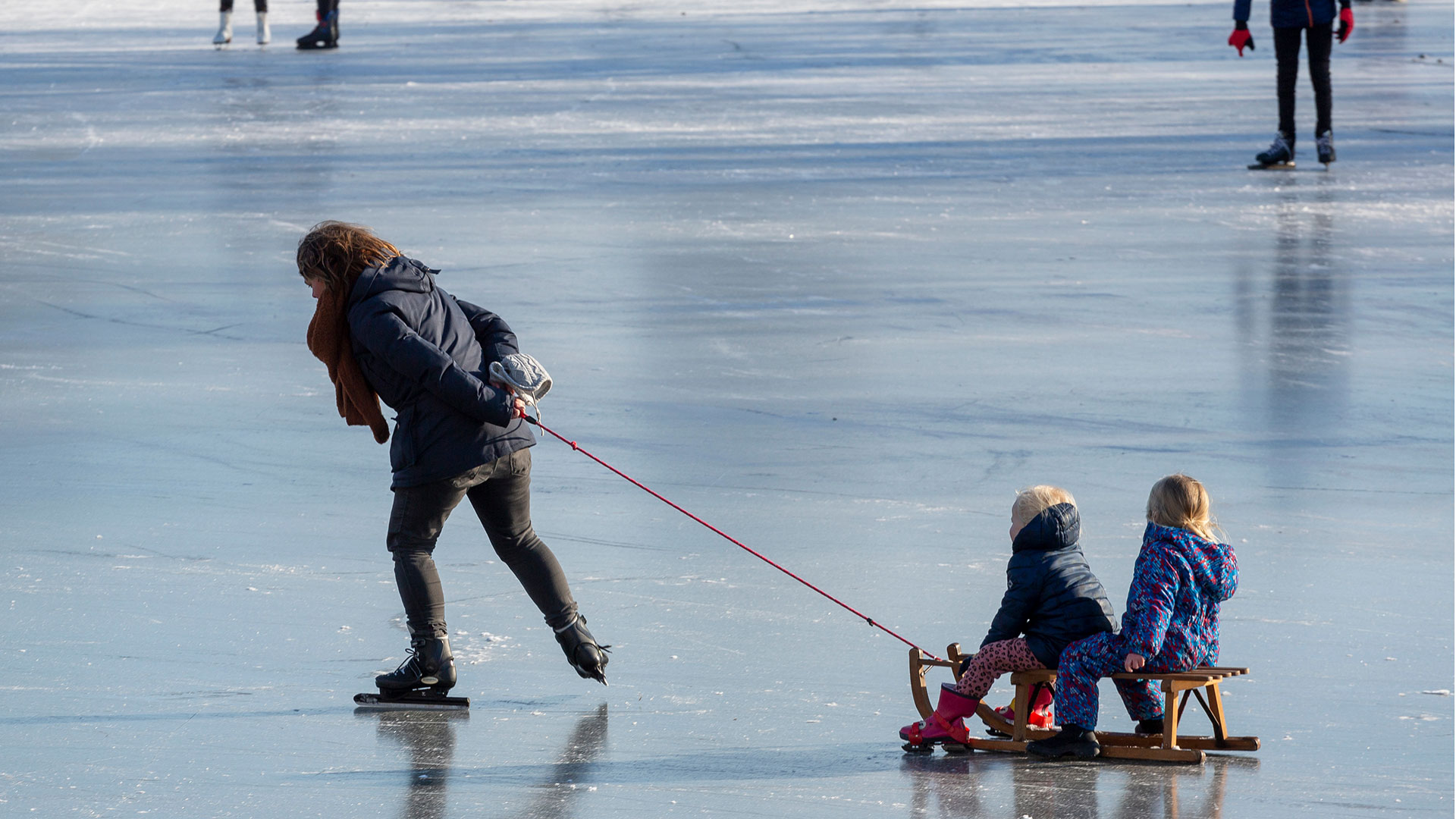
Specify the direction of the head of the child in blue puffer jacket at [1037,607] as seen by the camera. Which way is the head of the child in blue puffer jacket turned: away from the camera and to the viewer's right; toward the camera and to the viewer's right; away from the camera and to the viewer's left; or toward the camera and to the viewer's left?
away from the camera and to the viewer's left

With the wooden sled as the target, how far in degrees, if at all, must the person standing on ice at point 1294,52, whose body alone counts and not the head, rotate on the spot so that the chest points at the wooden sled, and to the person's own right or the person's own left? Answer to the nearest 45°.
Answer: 0° — they already face it

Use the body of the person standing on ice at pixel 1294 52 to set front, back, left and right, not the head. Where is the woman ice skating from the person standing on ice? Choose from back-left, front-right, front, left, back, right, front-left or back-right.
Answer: front

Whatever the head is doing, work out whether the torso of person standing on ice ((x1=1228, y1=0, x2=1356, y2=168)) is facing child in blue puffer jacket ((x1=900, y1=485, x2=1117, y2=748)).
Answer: yes

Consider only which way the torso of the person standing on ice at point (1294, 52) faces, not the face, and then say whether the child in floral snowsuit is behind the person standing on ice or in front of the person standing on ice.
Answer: in front

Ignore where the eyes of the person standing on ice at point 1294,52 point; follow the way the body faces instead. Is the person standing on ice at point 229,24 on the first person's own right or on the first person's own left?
on the first person's own right

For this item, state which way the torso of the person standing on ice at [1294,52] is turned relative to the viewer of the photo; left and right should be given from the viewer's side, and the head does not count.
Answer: facing the viewer
